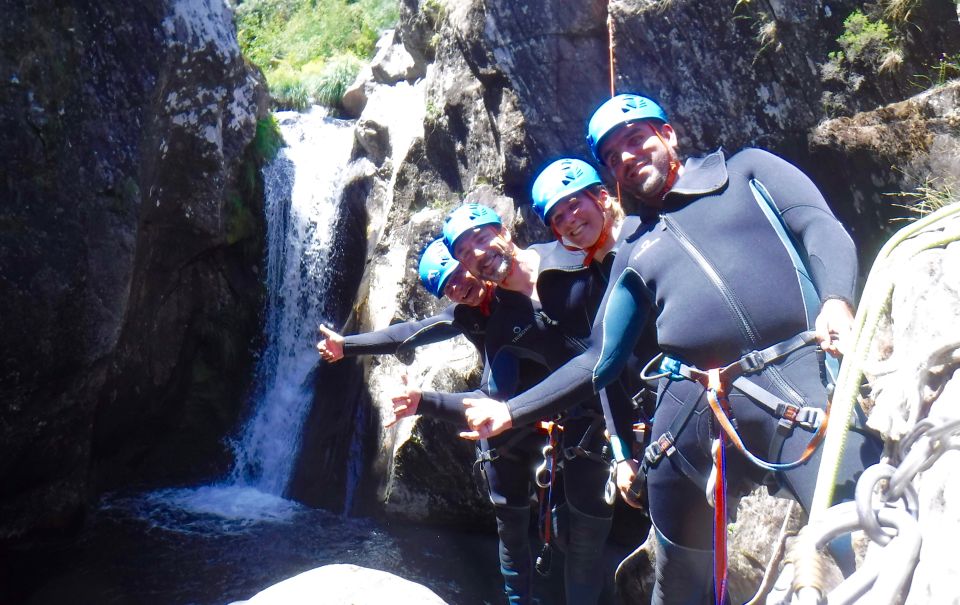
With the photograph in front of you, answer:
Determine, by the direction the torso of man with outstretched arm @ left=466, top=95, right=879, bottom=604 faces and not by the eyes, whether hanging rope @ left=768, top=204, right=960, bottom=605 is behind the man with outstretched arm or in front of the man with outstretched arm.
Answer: in front

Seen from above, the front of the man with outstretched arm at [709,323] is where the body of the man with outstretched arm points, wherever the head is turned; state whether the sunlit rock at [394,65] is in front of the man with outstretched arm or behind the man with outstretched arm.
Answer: behind

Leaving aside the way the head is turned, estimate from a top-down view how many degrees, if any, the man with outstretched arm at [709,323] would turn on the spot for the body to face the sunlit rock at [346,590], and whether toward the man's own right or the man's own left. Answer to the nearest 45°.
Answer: approximately 90° to the man's own right

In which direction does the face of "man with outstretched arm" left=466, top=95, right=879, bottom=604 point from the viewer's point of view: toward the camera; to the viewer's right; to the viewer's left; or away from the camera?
toward the camera

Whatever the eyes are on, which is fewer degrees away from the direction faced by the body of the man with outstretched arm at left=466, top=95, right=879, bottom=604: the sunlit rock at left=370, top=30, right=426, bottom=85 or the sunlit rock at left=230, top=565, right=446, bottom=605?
the sunlit rock at left=230, top=565, right=446, bottom=605

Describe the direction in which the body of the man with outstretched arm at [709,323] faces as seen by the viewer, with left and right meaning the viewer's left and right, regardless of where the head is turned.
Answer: facing the viewer
